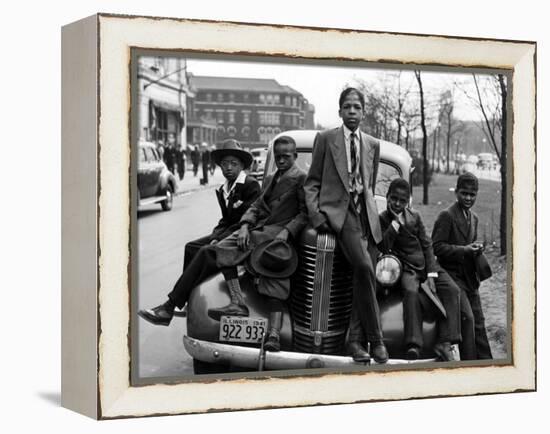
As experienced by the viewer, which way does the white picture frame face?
facing the viewer and to the right of the viewer
